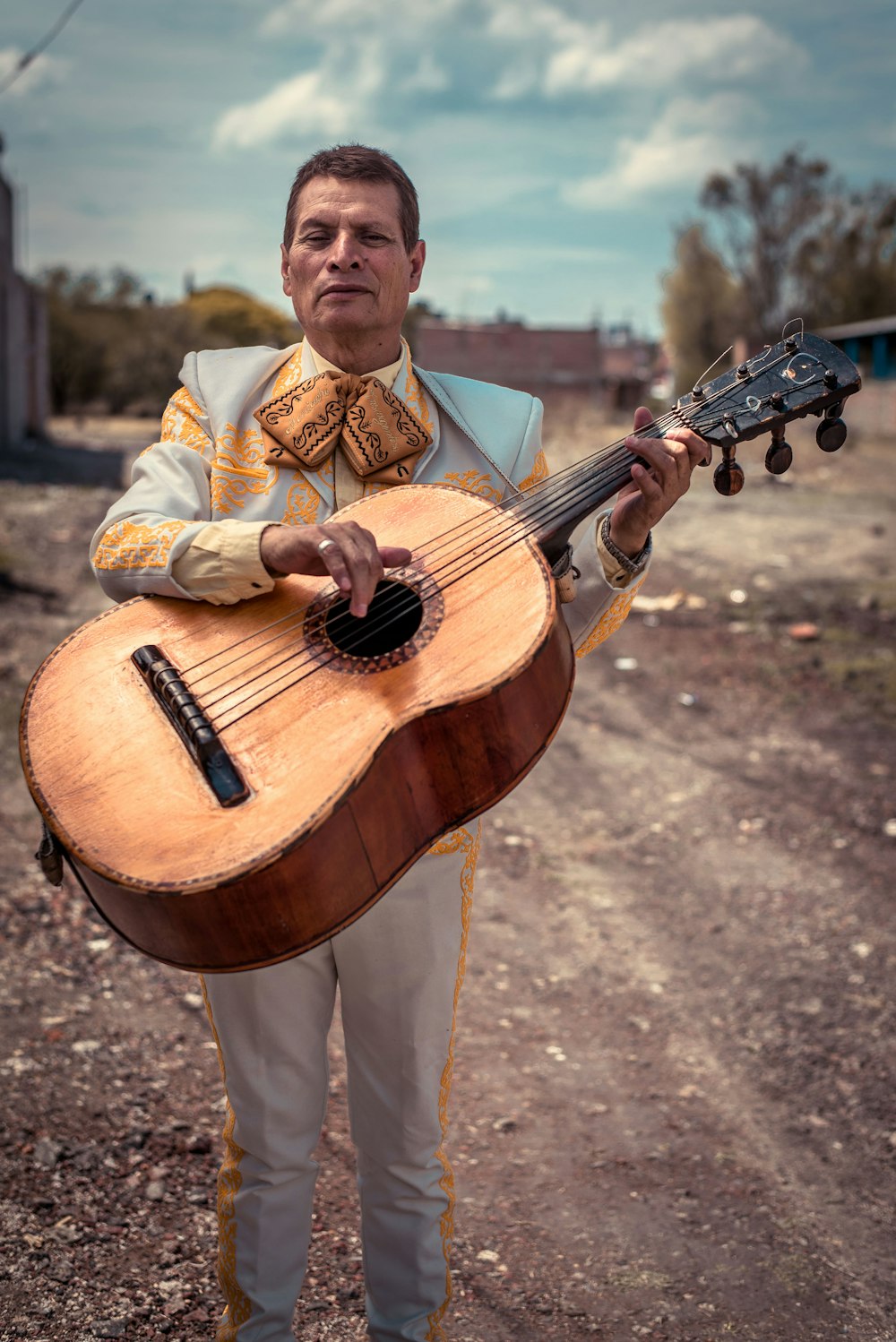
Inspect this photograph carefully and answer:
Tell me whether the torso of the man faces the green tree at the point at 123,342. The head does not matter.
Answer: no

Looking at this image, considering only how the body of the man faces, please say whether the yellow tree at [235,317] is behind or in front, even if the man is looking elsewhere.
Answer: behind

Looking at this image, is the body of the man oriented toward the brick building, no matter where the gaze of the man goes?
no

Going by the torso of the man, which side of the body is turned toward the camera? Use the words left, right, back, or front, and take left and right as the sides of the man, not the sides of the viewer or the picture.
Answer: front

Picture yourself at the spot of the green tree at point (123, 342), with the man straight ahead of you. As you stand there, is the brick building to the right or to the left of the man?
left

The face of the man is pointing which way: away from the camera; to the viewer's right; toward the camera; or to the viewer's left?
toward the camera
